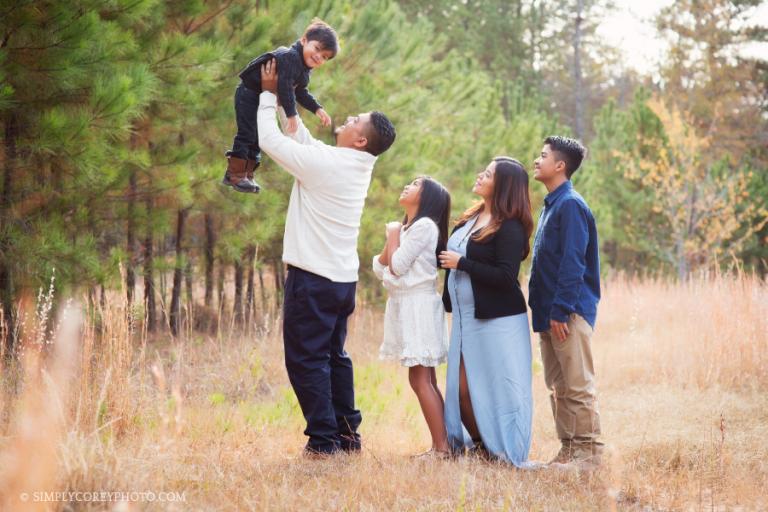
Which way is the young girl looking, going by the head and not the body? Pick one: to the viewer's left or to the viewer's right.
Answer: to the viewer's left

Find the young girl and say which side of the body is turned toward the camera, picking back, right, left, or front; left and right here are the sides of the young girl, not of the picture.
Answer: left
